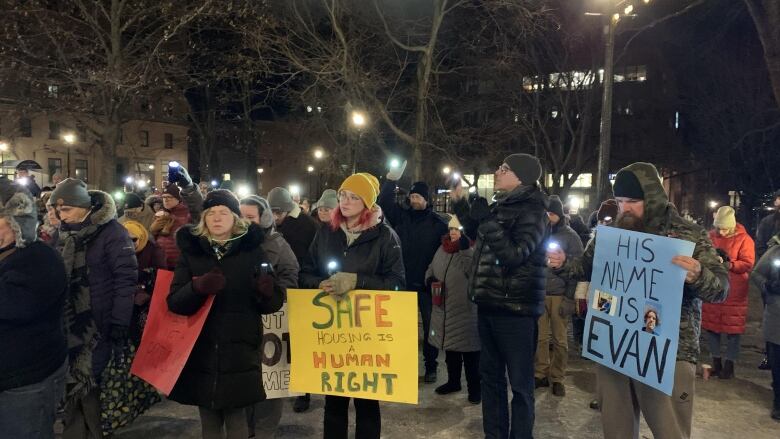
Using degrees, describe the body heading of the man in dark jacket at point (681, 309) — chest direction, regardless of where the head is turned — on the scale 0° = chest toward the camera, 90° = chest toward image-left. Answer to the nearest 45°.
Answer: approximately 45°

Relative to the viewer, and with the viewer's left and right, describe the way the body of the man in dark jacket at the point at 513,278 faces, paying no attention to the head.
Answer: facing to the left of the viewer

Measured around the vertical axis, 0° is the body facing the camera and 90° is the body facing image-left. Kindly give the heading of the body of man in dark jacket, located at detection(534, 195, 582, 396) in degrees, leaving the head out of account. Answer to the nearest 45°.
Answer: approximately 45°

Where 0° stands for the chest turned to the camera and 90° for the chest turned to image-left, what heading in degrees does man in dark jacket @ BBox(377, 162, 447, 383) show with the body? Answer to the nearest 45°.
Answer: approximately 0°

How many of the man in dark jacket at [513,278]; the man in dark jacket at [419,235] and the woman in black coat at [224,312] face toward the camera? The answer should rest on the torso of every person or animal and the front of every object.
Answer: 2

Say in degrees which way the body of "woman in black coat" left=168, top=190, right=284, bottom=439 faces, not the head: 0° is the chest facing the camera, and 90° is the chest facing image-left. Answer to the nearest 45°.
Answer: approximately 0°

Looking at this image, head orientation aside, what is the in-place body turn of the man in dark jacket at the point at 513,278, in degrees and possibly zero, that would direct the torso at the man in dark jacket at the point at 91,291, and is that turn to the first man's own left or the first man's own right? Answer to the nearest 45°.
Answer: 0° — they already face them

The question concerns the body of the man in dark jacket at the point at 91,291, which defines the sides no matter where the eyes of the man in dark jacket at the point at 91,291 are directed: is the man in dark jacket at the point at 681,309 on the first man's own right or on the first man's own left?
on the first man's own left
